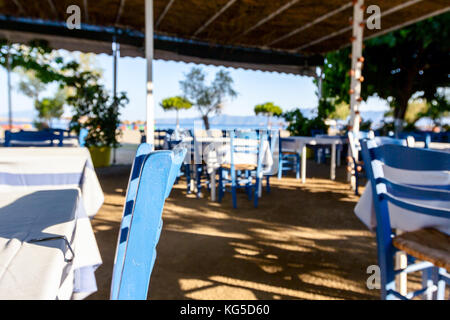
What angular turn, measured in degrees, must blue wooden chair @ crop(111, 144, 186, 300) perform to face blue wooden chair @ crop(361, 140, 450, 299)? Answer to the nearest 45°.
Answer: approximately 135° to its right

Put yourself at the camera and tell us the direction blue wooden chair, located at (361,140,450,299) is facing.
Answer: facing away from the viewer and to the right of the viewer

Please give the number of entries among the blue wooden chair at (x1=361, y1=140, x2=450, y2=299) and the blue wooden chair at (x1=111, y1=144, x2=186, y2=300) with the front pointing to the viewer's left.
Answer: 1

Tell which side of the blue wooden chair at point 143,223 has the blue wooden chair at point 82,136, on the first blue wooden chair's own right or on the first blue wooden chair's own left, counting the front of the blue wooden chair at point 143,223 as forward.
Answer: on the first blue wooden chair's own right

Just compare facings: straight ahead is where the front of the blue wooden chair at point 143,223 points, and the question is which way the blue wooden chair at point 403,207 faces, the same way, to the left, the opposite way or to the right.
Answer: the opposite way

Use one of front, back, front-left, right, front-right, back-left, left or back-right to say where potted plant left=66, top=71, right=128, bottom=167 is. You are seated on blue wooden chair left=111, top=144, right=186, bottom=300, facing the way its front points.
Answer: right

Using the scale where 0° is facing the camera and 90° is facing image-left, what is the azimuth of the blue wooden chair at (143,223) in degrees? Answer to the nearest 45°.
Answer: approximately 90°

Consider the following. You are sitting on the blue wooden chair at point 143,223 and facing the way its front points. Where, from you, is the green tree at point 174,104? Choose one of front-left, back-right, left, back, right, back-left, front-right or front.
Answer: right

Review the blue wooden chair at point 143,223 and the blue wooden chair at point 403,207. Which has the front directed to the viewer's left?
the blue wooden chair at point 143,223
